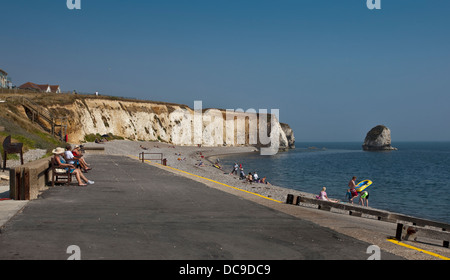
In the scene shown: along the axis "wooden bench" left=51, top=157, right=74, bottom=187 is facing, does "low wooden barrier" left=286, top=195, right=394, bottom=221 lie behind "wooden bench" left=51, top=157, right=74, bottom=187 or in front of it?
in front

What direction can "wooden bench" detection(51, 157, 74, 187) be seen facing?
to the viewer's right

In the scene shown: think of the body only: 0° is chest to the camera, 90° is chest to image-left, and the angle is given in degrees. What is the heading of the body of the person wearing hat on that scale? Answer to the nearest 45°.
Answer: approximately 270°
